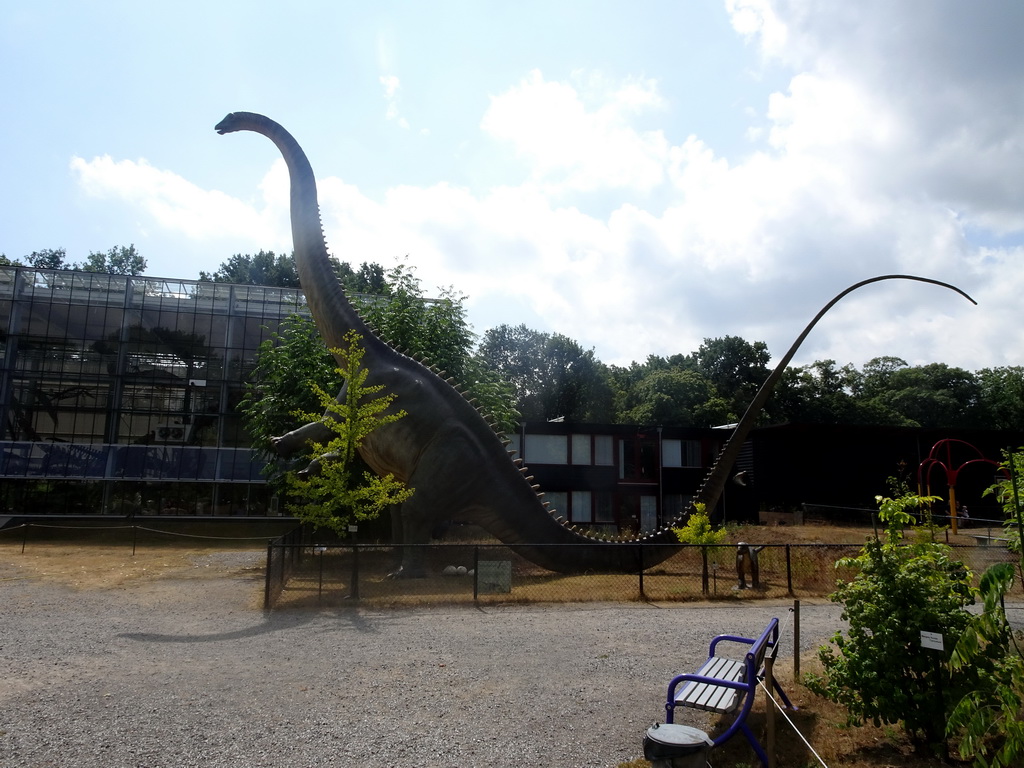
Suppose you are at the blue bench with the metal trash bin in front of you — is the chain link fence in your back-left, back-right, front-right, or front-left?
back-right

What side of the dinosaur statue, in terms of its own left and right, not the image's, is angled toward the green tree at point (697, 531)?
back

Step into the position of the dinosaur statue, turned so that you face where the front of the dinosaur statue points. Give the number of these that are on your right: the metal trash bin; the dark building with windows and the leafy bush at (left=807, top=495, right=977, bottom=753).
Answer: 1

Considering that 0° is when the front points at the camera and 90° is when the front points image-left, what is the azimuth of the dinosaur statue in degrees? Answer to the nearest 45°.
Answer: approximately 90°

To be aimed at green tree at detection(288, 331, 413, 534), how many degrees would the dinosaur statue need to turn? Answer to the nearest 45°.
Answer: approximately 45° to its left

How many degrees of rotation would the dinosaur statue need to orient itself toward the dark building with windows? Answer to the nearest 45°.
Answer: approximately 90° to its right

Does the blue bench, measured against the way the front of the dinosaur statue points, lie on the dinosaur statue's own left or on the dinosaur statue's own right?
on the dinosaur statue's own left

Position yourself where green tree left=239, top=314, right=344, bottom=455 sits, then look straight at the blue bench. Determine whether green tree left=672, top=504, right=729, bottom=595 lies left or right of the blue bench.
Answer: left
